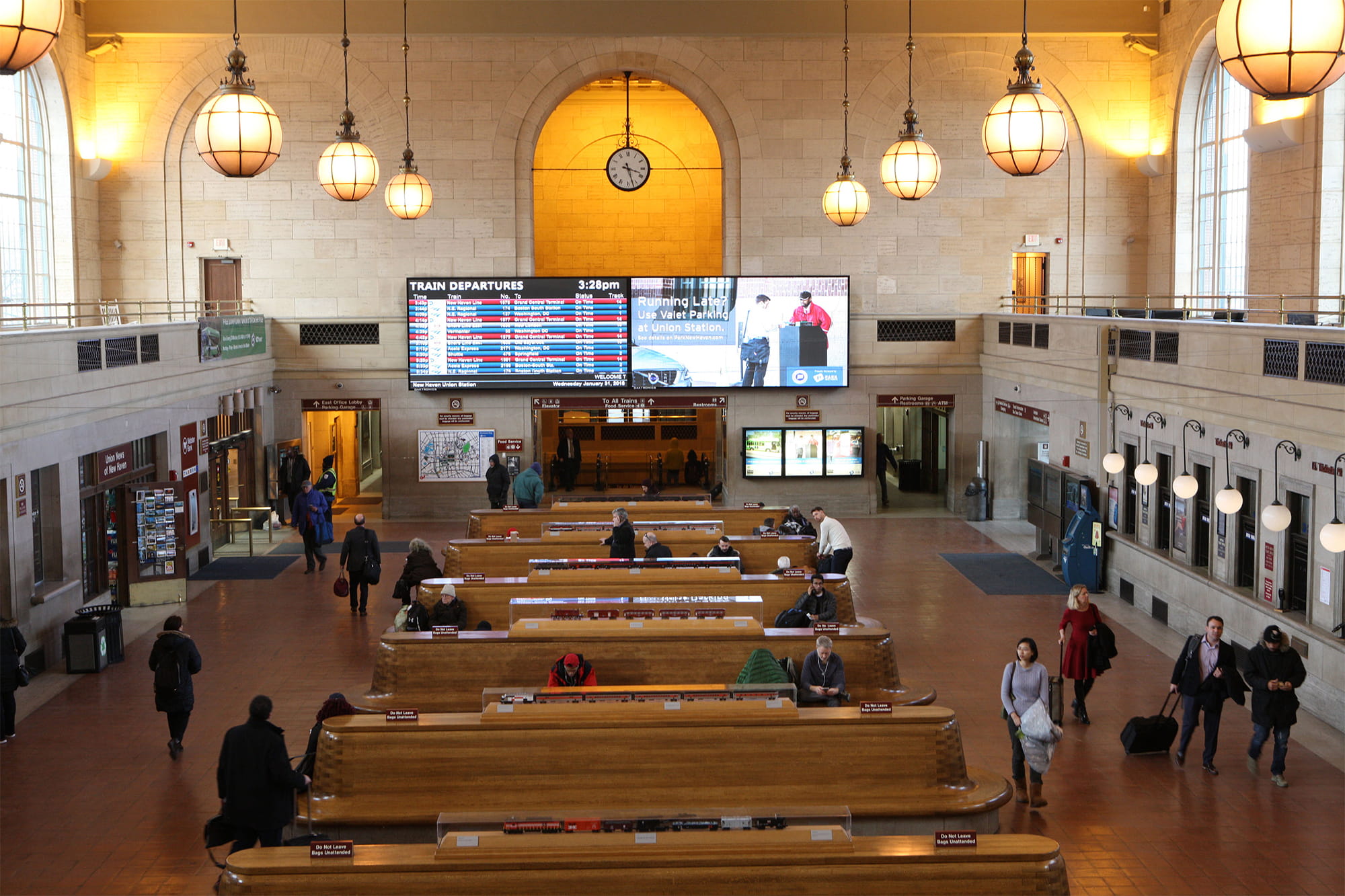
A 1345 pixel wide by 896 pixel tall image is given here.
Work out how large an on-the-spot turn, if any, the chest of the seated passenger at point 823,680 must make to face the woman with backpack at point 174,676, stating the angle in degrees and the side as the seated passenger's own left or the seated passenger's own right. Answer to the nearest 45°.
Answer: approximately 90° to the seated passenger's own right

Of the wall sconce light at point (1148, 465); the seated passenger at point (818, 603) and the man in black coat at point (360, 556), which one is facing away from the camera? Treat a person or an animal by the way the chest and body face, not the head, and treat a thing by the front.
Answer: the man in black coat

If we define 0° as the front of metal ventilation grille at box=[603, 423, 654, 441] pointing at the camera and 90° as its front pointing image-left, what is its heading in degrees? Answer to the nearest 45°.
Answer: approximately 0°

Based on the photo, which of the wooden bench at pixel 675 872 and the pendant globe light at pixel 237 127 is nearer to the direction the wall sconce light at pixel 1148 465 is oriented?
the pendant globe light

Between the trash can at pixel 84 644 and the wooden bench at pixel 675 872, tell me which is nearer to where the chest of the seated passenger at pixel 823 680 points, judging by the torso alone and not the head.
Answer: the wooden bench

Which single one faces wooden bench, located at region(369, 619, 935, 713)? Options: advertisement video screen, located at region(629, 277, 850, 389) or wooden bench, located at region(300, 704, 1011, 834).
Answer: the advertisement video screen

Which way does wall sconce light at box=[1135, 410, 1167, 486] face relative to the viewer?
to the viewer's left

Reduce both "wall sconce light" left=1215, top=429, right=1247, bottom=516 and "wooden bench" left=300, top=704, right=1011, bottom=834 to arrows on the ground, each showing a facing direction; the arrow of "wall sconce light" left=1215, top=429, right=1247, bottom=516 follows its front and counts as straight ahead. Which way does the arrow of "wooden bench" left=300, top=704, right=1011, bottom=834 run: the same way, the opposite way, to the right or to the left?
to the left
